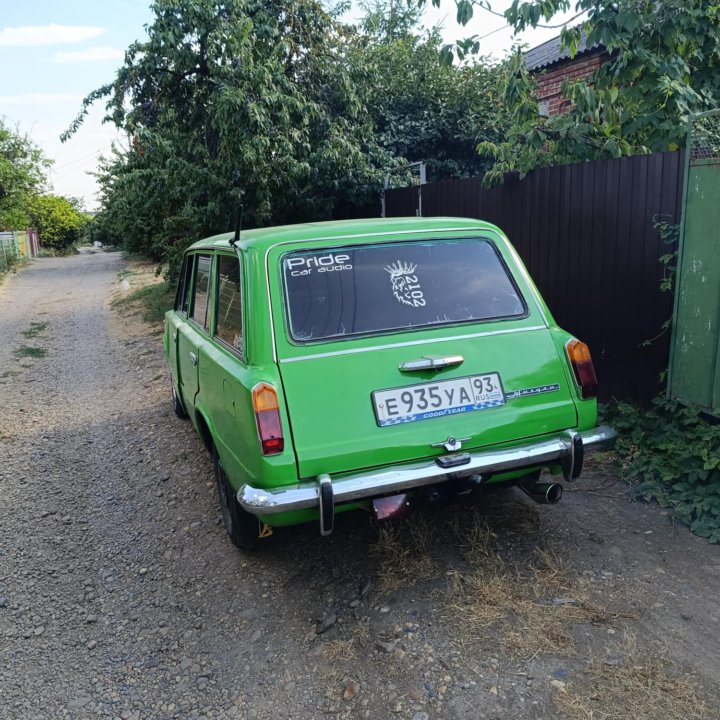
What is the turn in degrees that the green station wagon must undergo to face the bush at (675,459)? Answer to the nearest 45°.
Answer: approximately 90° to its right

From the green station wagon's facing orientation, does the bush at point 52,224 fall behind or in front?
in front

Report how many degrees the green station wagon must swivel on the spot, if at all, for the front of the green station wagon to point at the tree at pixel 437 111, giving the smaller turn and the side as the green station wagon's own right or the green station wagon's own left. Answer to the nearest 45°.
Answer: approximately 45° to the green station wagon's own right

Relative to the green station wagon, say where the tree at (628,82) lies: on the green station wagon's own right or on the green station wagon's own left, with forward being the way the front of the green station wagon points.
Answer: on the green station wagon's own right

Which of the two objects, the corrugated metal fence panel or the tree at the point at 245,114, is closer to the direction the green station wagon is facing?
the tree

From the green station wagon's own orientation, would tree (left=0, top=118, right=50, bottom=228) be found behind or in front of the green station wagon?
in front

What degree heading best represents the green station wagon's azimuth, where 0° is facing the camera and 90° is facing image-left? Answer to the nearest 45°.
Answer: approximately 135°

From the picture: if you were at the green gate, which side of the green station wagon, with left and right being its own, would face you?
right

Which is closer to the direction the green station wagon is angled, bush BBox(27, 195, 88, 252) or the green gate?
the bush

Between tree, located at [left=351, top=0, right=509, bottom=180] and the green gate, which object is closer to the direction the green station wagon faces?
the tree
